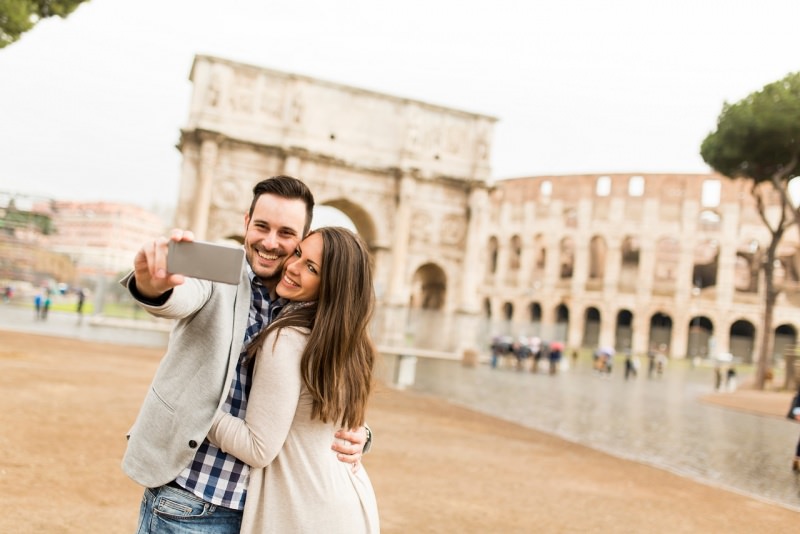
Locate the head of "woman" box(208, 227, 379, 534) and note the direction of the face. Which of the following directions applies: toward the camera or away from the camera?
toward the camera

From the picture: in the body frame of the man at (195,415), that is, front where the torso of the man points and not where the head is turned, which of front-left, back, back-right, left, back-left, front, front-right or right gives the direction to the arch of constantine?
back-left

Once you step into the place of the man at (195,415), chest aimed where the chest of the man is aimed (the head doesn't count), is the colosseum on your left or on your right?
on your left

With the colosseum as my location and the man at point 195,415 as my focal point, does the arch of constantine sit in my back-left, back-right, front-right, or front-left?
front-right
